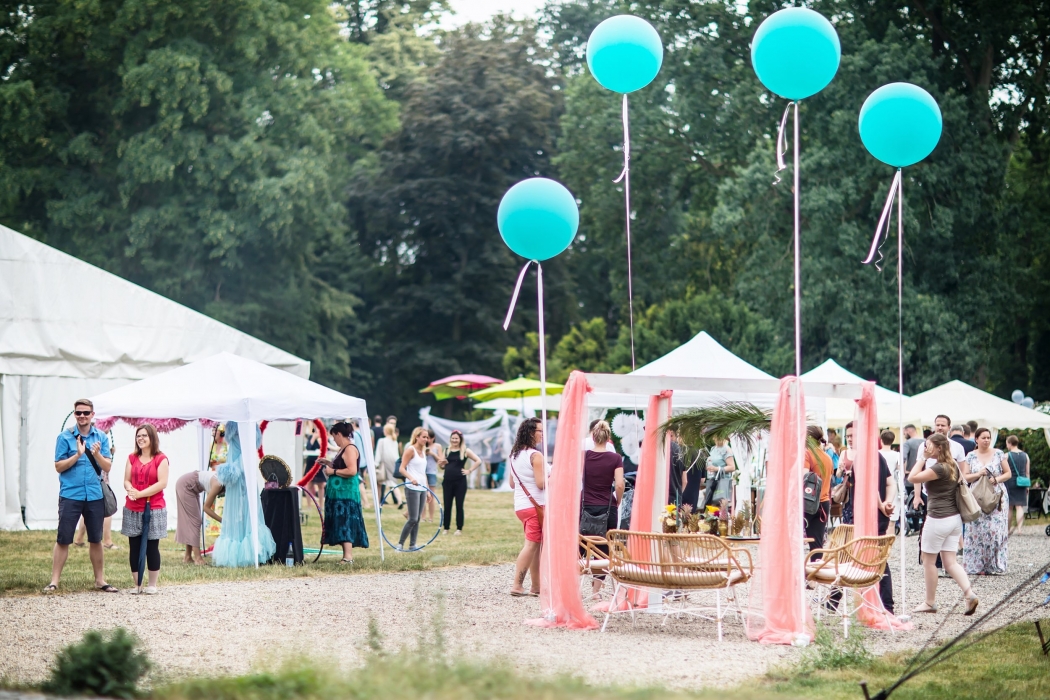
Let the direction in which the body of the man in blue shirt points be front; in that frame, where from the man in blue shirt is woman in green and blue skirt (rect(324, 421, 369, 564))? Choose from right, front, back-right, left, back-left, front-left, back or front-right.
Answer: back-left

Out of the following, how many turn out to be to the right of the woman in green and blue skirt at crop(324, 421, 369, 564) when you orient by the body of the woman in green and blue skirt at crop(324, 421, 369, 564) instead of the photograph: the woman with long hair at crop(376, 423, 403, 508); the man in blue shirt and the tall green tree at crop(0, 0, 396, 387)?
2

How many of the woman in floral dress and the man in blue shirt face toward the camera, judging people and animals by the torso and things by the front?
2

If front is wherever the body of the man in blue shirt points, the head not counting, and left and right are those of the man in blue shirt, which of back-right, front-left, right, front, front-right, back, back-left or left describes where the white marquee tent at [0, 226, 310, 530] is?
back

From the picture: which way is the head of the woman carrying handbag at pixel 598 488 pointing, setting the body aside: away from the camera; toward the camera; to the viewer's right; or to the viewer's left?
away from the camera

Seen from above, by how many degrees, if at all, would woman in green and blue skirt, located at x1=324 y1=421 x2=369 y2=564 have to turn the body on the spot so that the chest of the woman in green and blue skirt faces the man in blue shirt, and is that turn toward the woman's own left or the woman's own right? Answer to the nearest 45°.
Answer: approximately 45° to the woman's own left

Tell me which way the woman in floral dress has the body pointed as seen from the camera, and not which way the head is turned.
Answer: toward the camera

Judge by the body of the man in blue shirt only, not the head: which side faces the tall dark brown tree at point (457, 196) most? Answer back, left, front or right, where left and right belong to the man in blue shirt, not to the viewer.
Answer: back

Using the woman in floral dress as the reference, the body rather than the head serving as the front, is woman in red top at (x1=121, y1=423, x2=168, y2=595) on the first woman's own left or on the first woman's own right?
on the first woman's own right

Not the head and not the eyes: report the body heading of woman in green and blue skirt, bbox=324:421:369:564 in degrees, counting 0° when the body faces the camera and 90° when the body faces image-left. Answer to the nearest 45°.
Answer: approximately 90°

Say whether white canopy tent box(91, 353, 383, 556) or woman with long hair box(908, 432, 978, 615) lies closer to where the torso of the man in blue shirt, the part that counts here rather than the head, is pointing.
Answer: the woman with long hair

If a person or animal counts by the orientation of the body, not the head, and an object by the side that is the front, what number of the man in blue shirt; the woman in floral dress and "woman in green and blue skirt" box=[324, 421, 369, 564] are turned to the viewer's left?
1
